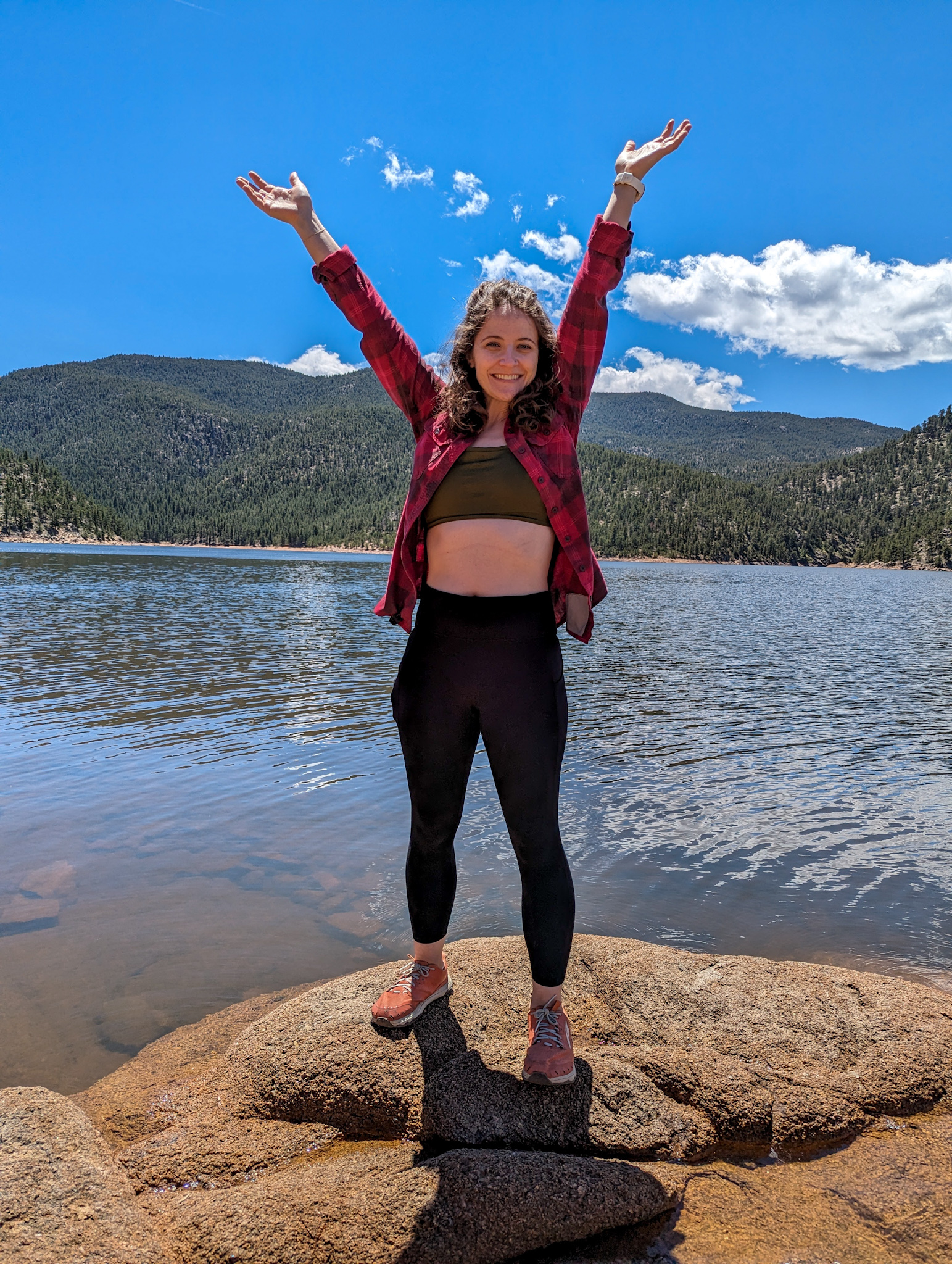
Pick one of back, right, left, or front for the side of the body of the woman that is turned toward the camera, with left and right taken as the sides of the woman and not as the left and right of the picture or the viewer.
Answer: front

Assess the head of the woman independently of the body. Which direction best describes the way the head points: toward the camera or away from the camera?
toward the camera
